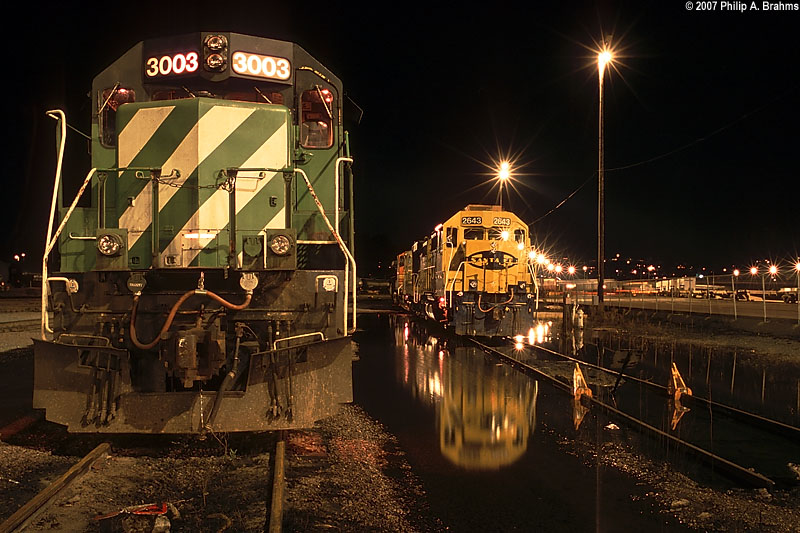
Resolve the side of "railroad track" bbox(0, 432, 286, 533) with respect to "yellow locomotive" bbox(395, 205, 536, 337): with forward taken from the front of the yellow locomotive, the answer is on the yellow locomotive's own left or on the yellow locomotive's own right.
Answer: on the yellow locomotive's own right

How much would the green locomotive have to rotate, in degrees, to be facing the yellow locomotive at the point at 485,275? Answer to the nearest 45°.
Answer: approximately 135° to its left

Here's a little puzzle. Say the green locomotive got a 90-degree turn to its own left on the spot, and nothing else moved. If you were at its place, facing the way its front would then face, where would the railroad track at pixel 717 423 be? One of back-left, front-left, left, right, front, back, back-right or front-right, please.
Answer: front

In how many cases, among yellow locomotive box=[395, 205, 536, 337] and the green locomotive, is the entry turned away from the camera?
0

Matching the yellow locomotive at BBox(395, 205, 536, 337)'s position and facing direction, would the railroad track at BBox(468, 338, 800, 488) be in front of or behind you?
in front

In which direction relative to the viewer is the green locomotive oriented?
toward the camera

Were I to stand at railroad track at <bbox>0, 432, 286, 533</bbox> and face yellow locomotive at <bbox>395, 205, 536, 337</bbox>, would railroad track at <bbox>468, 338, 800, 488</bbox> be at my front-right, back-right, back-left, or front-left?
front-right
